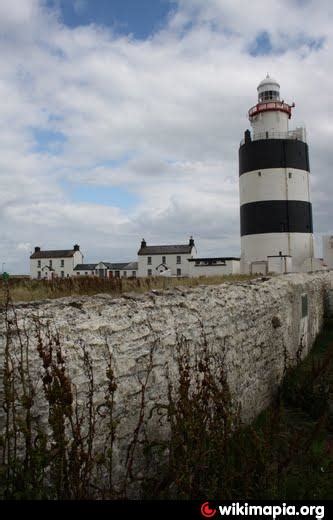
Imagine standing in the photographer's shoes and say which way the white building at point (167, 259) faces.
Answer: facing the viewer
